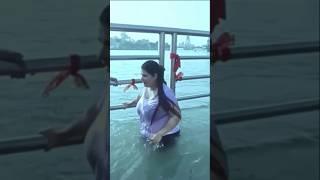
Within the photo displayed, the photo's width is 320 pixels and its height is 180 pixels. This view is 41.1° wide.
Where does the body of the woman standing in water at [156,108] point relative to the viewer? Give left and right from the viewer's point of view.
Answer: facing the viewer and to the left of the viewer
